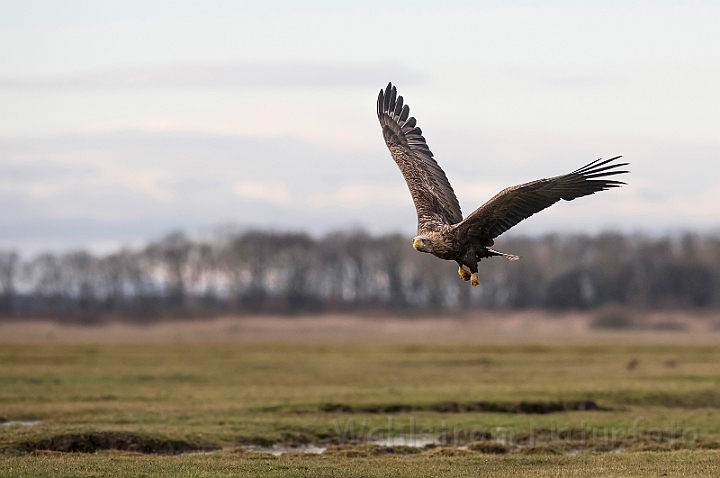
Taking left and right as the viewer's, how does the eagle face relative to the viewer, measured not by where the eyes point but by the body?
facing the viewer and to the left of the viewer
